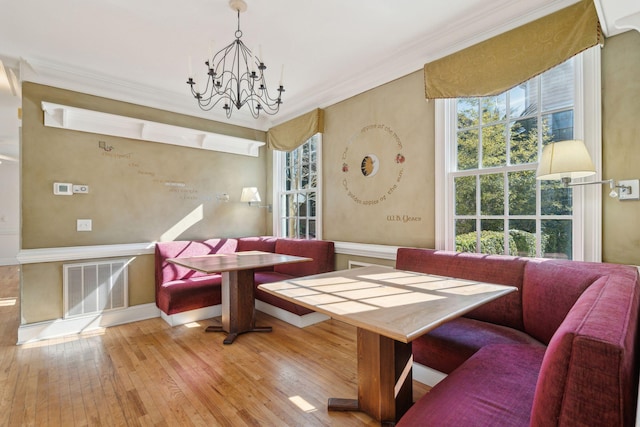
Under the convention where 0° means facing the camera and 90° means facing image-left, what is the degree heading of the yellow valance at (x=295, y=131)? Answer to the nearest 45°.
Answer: approximately 45°

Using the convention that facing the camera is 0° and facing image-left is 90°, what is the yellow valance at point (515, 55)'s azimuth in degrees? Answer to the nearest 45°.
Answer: approximately 45°

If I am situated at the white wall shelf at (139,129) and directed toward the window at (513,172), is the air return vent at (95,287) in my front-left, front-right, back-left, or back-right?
back-right

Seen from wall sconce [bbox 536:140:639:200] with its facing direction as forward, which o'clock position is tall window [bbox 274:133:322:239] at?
The tall window is roughly at 2 o'clock from the wall sconce.

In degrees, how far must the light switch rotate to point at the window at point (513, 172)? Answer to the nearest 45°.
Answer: approximately 45° to its left

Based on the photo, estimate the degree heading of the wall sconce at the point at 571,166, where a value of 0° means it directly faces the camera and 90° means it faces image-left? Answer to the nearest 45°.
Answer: approximately 45°

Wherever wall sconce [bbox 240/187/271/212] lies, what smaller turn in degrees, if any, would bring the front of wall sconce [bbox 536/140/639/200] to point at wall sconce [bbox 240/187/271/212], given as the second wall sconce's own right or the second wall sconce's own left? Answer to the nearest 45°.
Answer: approximately 45° to the second wall sconce's own right
